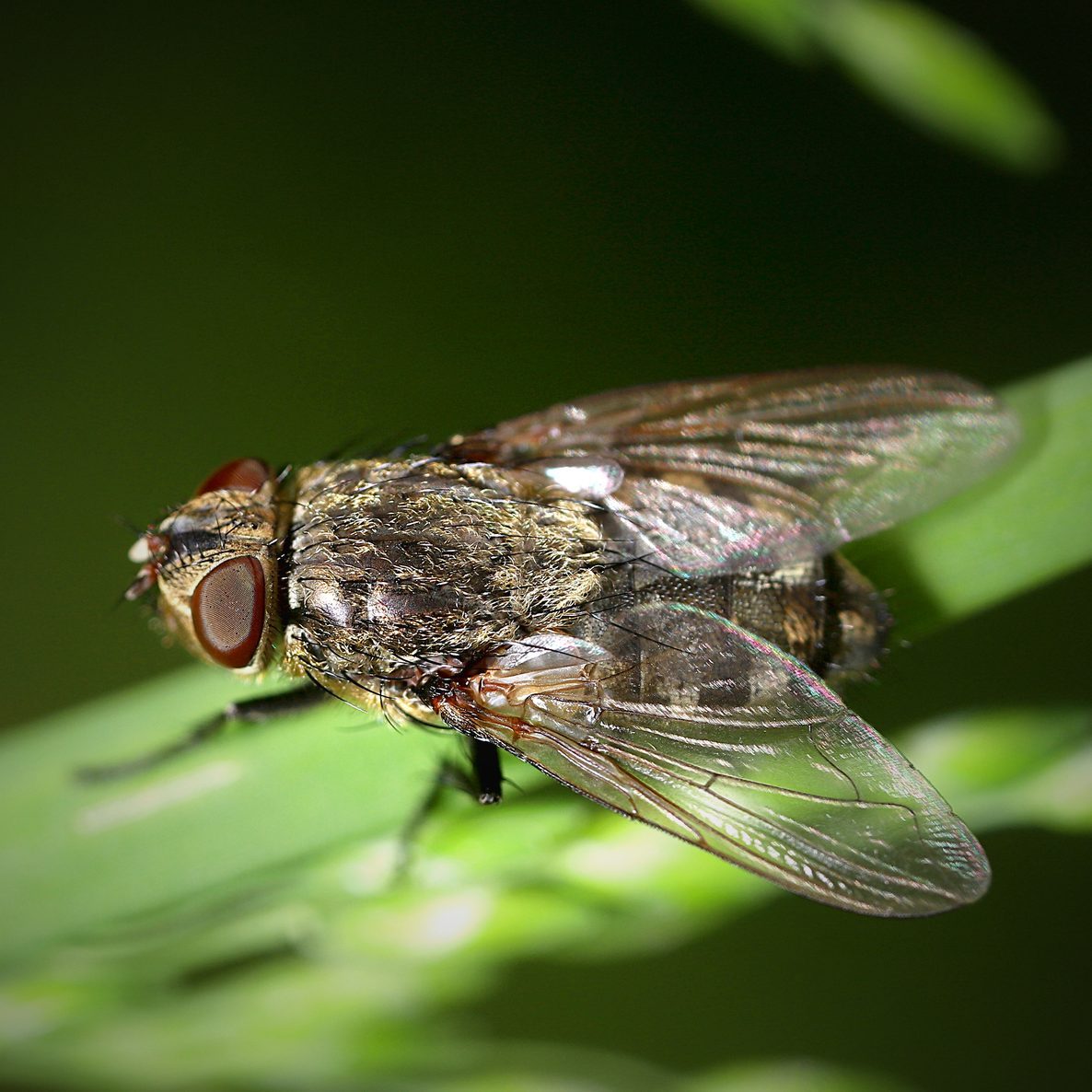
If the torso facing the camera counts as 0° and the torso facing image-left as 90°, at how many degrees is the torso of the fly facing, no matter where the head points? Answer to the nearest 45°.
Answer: approximately 90°
